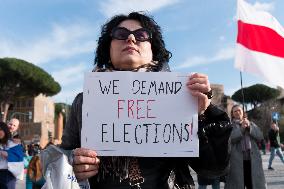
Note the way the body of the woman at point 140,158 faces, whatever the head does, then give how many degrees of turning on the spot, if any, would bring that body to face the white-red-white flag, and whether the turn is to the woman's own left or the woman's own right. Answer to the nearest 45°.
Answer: approximately 135° to the woman's own left

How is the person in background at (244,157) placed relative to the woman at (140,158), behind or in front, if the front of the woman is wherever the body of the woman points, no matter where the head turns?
behind

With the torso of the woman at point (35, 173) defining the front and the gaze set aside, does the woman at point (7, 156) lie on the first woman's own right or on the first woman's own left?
on the first woman's own left

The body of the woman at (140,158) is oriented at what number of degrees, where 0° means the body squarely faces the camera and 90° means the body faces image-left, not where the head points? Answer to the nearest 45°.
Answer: approximately 0°

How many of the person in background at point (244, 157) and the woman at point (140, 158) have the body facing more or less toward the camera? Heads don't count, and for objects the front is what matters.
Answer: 2

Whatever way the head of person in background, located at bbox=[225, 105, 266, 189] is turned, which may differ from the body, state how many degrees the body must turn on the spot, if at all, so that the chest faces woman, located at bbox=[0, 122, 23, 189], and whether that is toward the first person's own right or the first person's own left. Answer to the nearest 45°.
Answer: approximately 90° to the first person's own right

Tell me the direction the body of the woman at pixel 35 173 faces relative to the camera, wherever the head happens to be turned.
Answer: away from the camera

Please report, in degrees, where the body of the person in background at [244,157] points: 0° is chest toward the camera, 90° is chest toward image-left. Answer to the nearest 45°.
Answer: approximately 0°
